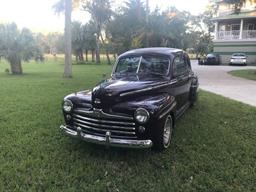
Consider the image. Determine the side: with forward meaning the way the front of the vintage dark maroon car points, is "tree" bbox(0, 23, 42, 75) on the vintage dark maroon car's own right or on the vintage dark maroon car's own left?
on the vintage dark maroon car's own right

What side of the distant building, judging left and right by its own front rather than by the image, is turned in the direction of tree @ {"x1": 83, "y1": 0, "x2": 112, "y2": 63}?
right

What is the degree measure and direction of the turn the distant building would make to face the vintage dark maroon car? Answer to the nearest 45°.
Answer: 0° — it already faces it

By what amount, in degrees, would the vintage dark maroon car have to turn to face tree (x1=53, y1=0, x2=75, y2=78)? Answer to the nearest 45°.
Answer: approximately 135° to its right

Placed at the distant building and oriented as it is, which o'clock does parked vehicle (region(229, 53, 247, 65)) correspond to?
The parked vehicle is roughly at 12 o'clock from the distant building.

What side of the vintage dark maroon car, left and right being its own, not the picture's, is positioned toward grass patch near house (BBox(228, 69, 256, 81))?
back

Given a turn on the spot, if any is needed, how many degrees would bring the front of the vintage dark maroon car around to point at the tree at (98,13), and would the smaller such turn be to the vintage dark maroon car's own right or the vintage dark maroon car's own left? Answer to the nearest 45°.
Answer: approximately 135° to the vintage dark maroon car's own right

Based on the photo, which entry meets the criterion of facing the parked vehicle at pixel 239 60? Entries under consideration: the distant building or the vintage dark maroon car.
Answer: the distant building

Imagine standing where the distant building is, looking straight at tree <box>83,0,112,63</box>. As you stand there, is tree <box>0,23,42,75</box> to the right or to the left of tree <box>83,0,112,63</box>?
left

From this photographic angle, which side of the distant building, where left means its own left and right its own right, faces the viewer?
front

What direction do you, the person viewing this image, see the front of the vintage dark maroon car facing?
facing the viewer and to the left of the viewer

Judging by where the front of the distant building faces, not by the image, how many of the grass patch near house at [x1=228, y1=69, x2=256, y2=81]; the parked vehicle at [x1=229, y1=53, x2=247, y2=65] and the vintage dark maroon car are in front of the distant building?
3

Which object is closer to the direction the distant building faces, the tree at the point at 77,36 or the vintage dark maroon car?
the vintage dark maroon car

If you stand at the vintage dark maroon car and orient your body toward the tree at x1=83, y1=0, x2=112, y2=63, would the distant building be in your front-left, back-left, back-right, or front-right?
front-right
